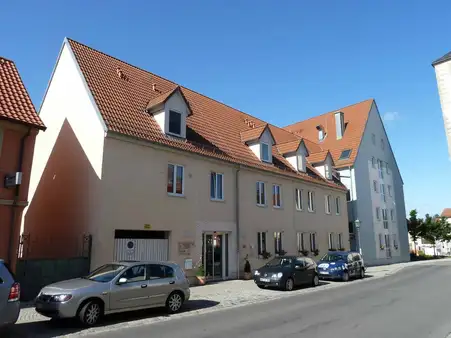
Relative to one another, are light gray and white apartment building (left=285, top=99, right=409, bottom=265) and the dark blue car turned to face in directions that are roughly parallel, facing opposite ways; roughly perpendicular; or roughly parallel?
roughly perpendicular

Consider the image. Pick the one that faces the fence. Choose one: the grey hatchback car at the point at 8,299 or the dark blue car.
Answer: the dark blue car

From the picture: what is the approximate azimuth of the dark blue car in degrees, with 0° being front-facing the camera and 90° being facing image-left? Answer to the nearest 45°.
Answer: approximately 45°

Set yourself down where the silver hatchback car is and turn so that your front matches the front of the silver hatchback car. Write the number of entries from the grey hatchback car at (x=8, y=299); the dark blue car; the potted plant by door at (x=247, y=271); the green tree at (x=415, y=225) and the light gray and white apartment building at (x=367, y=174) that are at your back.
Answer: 4

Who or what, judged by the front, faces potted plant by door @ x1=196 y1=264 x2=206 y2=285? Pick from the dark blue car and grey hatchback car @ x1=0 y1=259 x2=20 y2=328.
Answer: the dark blue car

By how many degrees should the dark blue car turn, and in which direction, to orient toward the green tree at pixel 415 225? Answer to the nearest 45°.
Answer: approximately 135° to its right

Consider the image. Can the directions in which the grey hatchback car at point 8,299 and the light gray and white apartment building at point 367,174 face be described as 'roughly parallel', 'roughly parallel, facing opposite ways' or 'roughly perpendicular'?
roughly perpendicular

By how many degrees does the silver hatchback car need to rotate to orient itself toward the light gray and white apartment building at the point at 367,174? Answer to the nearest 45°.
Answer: approximately 180°

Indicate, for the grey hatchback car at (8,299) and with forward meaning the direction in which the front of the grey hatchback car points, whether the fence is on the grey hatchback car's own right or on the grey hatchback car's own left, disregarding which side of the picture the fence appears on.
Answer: on the grey hatchback car's own right

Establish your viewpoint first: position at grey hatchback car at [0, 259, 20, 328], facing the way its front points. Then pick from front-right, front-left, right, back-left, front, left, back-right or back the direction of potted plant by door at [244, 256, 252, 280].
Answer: back-right

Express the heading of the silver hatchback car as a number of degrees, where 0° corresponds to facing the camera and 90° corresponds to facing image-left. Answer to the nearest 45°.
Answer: approximately 45°

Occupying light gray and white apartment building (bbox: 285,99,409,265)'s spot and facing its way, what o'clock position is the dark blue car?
The dark blue car is roughly at 2 o'clock from the light gray and white apartment building.

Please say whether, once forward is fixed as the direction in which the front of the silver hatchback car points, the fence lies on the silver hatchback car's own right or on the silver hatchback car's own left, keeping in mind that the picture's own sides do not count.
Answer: on the silver hatchback car's own right
